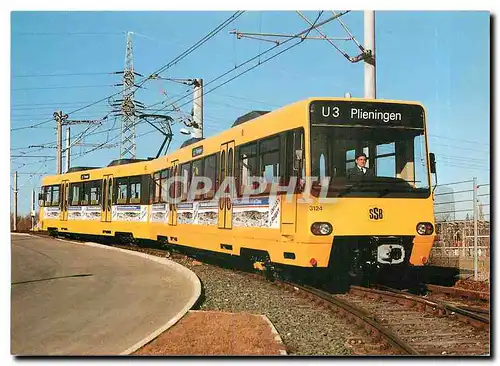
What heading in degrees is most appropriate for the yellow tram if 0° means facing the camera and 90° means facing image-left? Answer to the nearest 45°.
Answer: approximately 315°

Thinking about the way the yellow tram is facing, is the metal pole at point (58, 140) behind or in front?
behind

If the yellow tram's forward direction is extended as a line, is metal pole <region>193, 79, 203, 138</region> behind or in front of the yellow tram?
behind

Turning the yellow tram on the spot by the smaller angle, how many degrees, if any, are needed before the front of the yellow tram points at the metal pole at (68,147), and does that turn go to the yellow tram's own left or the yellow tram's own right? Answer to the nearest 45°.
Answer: approximately 180°

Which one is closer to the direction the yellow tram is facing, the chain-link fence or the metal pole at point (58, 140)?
the chain-link fence
